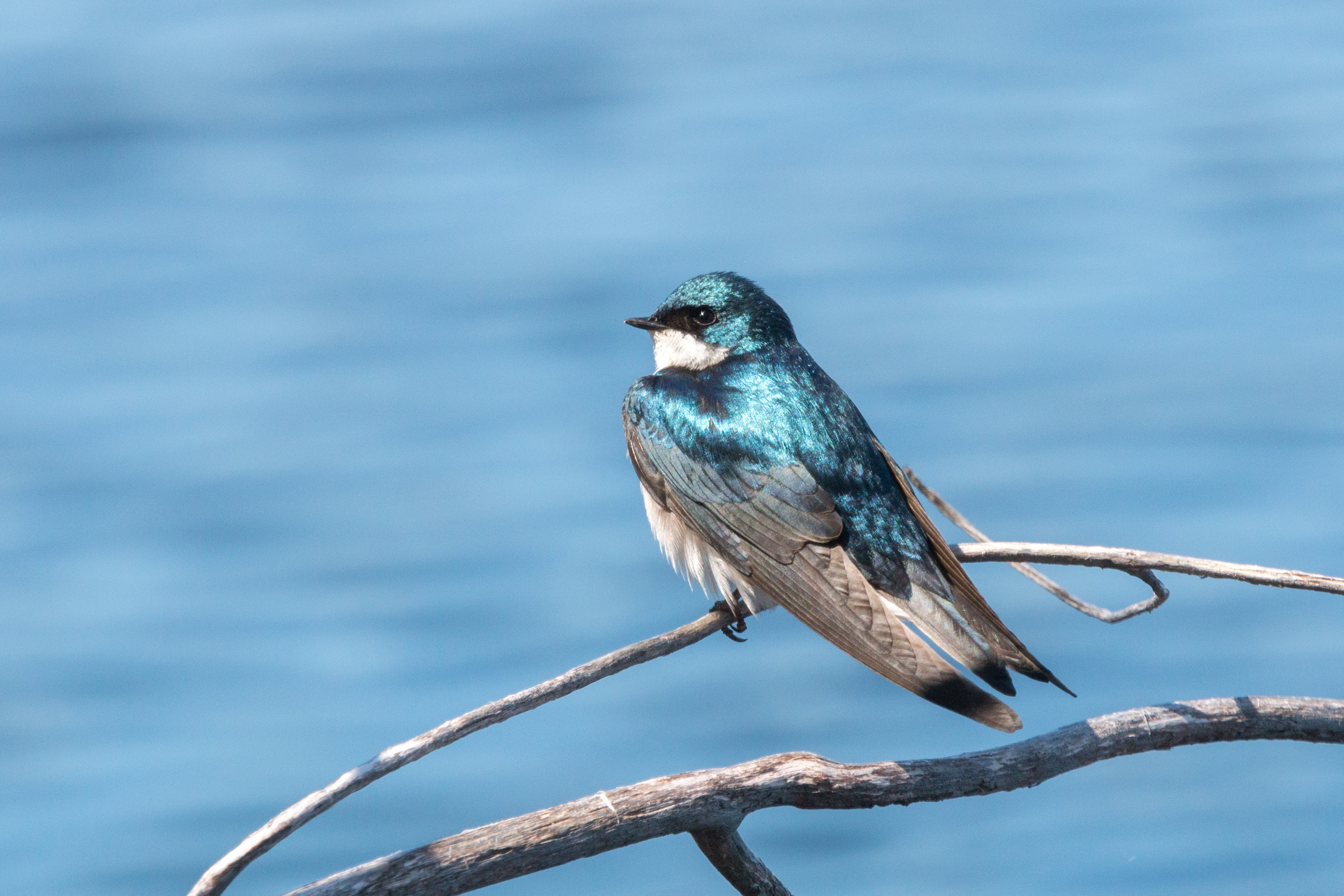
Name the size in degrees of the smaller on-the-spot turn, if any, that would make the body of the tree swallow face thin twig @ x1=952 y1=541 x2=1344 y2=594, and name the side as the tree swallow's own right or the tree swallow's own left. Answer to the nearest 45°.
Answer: approximately 180°

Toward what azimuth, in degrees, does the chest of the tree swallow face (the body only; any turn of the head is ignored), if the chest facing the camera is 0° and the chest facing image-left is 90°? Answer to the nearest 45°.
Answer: approximately 135°
